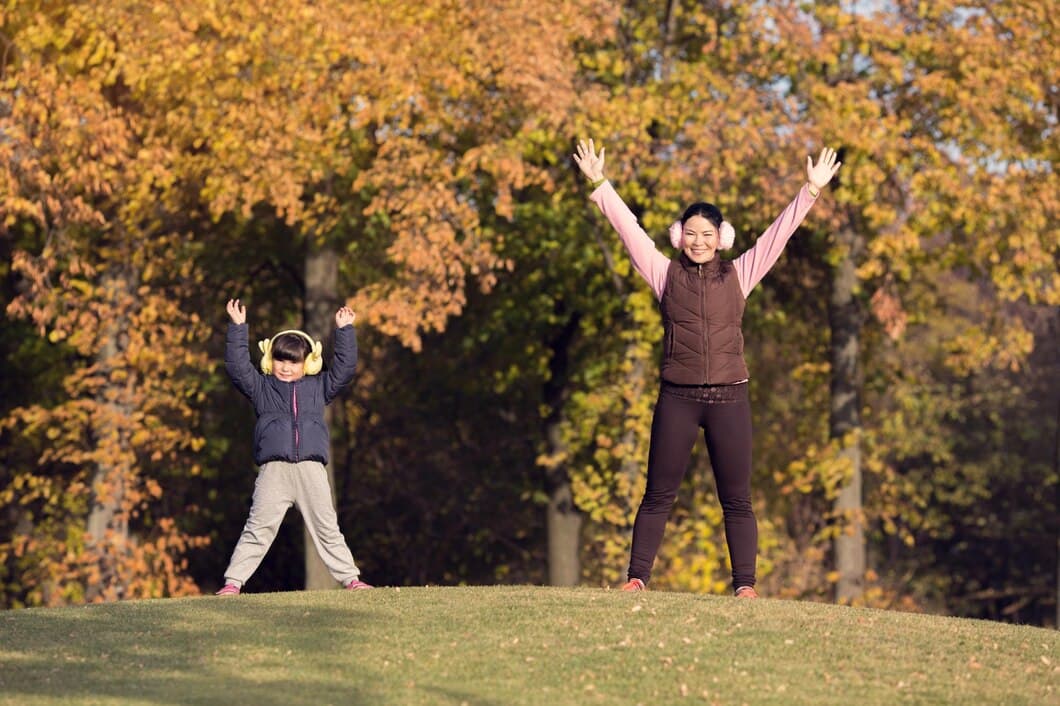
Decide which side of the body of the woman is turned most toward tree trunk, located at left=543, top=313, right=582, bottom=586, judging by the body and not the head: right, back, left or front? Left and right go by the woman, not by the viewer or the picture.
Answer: back

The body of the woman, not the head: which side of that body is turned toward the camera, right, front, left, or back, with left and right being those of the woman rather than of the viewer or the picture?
front

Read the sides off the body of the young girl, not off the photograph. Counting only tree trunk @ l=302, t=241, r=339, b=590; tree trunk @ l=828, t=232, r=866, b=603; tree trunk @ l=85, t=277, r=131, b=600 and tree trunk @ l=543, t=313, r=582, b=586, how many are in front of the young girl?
0

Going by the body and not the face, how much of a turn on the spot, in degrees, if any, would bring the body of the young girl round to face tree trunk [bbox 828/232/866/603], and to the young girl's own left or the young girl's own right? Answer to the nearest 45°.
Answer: approximately 135° to the young girl's own left

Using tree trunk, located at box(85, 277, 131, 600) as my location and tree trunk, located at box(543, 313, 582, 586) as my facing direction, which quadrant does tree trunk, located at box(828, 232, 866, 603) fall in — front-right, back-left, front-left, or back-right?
front-right

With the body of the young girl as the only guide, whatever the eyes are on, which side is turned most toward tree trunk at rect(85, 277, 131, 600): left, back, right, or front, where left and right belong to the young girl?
back

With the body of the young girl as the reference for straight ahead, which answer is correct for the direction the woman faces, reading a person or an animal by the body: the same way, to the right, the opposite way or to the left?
the same way

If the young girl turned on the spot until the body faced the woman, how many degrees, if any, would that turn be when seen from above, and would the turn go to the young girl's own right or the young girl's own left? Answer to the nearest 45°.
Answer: approximately 45° to the young girl's own left

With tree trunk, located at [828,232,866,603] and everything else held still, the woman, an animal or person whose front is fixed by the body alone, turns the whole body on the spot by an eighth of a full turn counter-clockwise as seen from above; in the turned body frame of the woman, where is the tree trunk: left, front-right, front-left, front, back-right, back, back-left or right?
back-left

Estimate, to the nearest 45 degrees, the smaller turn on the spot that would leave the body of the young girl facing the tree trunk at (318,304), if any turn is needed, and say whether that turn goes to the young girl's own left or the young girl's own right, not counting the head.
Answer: approximately 180°

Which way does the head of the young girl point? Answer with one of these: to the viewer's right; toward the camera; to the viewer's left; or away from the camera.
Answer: toward the camera

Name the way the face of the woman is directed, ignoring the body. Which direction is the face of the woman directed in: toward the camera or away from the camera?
toward the camera

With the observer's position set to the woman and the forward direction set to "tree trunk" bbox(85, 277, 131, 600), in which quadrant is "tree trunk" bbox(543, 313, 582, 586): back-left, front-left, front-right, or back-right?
front-right

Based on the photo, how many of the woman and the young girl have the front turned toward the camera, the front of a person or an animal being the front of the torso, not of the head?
2
